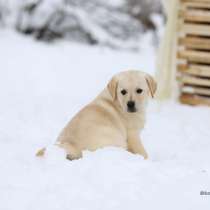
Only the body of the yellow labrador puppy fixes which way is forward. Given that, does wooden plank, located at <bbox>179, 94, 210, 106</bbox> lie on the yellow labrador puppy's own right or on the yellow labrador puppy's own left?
on the yellow labrador puppy's own left

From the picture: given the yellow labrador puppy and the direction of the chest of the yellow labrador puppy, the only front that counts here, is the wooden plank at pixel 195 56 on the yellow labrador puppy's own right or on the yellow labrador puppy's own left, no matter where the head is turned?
on the yellow labrador puppy's own left

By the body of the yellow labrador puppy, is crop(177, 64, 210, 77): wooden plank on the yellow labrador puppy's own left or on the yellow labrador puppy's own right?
on the yellow labrador puppy's own left

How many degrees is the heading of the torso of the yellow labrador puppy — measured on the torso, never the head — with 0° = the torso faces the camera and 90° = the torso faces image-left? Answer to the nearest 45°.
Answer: approximately 270°

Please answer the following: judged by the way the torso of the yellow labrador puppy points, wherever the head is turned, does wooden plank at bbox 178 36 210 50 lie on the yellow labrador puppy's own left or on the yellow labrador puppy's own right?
on the yellow labrador puppy's own left

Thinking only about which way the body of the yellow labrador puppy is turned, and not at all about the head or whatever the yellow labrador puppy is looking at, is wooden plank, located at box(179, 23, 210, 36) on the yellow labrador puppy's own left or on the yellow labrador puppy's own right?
on the yellow labrador puppy's own left
